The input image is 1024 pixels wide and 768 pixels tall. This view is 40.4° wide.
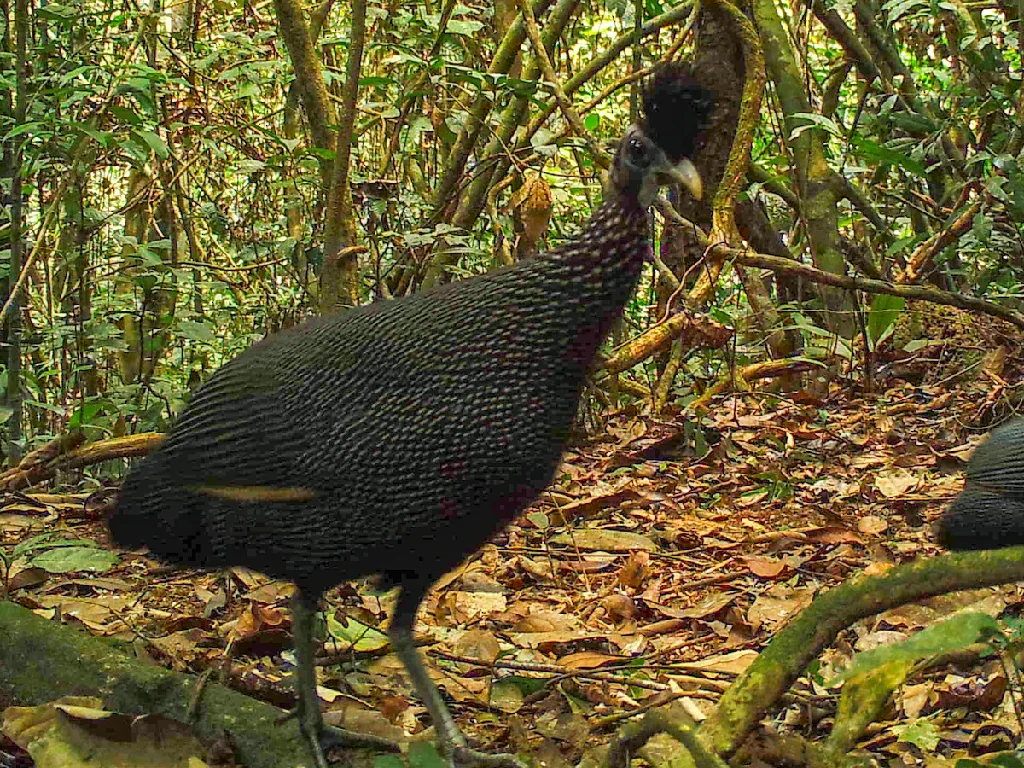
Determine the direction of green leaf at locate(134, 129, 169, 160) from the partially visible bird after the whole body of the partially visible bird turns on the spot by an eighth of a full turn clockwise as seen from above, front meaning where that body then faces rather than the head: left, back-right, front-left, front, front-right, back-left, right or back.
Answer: back-right

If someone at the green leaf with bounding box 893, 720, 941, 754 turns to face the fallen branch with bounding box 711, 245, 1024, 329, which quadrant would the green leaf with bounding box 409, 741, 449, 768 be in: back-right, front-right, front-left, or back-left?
back-left

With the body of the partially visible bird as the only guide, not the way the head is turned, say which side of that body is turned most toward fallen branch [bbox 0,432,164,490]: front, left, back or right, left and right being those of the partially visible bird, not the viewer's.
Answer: back

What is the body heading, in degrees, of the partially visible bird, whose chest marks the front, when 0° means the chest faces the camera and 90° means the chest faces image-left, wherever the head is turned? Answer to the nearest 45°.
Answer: approximately 270°

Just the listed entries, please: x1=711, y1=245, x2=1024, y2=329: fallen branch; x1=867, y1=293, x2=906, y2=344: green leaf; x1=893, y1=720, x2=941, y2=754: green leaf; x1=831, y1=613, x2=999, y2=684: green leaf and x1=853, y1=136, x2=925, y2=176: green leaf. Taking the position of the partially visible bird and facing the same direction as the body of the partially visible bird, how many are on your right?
2

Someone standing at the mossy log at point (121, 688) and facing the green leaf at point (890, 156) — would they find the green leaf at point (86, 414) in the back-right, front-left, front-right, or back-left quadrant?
front-left

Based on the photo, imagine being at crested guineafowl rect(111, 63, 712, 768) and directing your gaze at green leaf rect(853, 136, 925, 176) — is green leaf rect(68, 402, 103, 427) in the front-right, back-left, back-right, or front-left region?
front-left

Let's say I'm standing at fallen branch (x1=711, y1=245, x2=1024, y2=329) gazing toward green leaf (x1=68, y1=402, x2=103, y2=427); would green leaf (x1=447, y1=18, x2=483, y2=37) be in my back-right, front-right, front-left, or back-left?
front-right

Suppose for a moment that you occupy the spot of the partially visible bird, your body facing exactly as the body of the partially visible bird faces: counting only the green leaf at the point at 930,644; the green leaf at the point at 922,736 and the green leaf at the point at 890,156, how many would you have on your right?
2

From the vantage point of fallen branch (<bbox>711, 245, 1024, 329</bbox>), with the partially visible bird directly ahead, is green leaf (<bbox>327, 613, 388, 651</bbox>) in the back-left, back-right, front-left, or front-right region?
front-right

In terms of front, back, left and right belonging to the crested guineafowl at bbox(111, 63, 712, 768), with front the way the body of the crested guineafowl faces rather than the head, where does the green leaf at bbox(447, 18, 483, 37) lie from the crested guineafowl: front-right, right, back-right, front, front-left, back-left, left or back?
left

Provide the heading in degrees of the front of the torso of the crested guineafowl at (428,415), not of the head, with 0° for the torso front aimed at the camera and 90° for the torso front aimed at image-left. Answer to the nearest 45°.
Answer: approximately 270°
